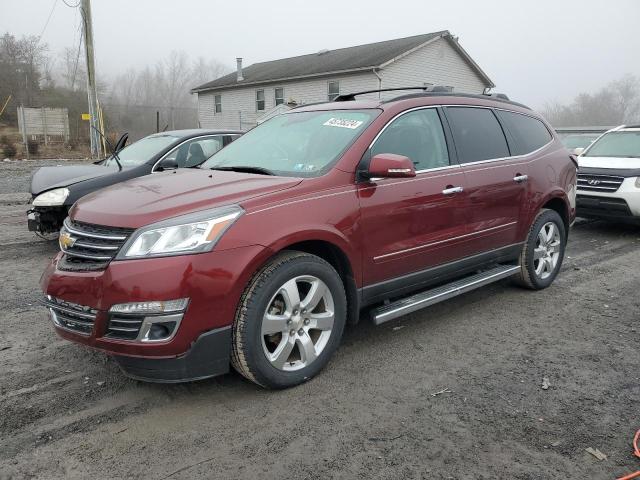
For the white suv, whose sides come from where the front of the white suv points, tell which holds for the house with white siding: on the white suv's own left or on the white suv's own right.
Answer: on the white suv's own right

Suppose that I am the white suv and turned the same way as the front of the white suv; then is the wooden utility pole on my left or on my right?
on my right

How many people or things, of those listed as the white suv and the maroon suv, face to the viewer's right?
0

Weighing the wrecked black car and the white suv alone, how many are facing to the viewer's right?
0

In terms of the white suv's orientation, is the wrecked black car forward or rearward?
forward

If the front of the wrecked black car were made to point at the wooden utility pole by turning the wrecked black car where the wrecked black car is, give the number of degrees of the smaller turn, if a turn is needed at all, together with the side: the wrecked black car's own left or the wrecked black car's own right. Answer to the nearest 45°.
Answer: approximately 135° to the wrecked black car's own right

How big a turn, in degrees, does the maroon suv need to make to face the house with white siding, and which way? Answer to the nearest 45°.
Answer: approximately 135° to its right

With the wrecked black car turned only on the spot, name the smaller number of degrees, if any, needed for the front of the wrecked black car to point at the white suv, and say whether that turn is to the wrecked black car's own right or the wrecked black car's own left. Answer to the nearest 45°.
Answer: approximately 135° to the wrecked black car's own left

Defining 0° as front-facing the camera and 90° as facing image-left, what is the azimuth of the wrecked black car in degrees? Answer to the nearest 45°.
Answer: approximately 45°

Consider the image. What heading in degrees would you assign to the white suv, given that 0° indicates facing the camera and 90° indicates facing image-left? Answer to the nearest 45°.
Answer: approximately 45°

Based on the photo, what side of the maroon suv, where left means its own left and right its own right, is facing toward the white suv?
back

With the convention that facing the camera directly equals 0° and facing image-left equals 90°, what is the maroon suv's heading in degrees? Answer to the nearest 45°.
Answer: approximately 45°
